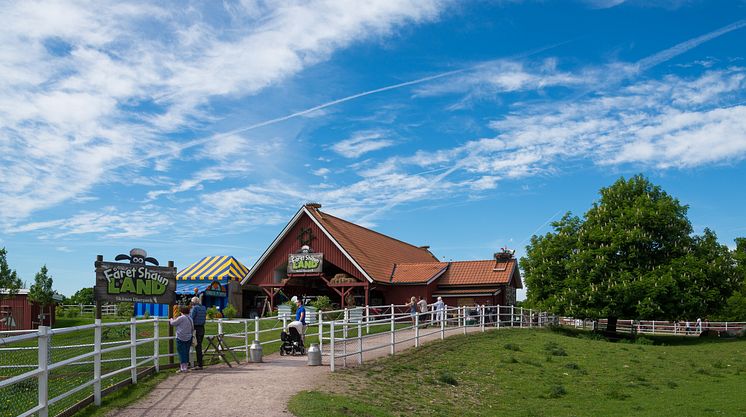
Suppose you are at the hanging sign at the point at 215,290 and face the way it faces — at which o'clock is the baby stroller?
The baby stroller is roughly at 12 o'clock from the hanging sign.

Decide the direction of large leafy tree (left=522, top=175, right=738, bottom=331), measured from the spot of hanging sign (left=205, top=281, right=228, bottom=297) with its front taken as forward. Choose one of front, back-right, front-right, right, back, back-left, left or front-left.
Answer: front-left

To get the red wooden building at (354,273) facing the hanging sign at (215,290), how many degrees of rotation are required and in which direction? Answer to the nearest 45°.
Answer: approximately 90° to its right

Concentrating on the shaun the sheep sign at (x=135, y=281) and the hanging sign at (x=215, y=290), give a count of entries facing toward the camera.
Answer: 2

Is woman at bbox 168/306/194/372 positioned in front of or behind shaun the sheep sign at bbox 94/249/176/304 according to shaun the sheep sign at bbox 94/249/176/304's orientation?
in front

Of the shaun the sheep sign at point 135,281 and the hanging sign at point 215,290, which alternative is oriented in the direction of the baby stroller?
the hanging sign

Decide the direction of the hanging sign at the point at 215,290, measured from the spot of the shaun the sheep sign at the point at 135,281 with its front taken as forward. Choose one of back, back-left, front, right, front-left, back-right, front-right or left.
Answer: back

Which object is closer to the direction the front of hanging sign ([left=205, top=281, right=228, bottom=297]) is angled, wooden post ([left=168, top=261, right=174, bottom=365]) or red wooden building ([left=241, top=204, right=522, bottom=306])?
the wooden post

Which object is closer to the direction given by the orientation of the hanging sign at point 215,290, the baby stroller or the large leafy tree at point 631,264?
the baby stroller
